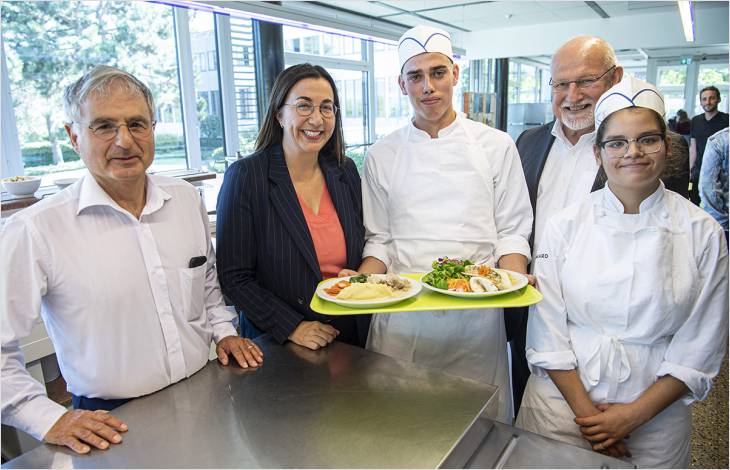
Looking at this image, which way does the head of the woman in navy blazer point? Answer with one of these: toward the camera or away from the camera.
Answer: toward the camera

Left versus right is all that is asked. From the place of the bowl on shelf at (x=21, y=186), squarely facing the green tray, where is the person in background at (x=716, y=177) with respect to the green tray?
left

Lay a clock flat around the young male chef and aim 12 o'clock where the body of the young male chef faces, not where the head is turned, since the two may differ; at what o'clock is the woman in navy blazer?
The woman in navy blazer is roughly at 2 o'clock from the young male chef.

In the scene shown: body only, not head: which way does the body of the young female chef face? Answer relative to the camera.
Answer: toward the camera

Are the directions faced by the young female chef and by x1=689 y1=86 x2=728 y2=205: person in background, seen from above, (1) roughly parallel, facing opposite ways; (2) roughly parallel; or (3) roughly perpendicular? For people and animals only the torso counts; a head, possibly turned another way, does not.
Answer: roughly parallel

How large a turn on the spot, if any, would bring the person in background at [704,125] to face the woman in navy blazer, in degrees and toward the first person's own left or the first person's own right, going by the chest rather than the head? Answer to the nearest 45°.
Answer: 0° — they already face them

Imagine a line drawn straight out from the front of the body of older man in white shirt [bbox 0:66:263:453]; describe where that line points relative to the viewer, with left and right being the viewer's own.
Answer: facing the viewer and to the right of the viewer

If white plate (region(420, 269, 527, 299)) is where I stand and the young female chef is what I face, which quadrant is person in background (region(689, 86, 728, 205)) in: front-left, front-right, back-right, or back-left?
front-left

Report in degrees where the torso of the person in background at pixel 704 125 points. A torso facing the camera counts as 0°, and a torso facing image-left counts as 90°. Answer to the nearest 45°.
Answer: approximately 0°

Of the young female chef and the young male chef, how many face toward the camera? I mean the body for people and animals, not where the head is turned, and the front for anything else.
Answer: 2

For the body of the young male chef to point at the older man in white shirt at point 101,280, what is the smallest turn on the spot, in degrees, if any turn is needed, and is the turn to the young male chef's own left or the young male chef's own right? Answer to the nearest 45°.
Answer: approximately 45° to the young male chef's own right

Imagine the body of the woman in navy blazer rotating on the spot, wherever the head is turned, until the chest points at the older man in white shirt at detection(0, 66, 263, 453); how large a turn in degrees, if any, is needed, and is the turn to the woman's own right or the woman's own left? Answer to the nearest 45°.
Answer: approximately 90° to the woman's own right

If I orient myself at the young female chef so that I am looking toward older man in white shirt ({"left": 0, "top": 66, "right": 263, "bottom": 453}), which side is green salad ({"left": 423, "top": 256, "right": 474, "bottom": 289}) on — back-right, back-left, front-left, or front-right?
front-right

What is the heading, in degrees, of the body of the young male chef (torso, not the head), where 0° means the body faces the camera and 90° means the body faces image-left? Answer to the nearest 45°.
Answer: approximately 0°
